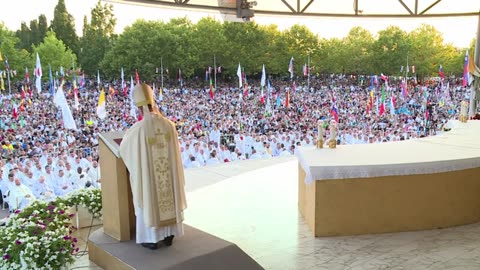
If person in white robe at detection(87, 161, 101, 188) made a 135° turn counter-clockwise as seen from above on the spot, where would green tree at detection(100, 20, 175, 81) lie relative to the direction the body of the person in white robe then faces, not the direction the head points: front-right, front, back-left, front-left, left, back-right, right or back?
front

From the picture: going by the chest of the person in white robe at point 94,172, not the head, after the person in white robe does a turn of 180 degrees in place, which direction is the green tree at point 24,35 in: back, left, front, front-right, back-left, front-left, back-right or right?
front-right

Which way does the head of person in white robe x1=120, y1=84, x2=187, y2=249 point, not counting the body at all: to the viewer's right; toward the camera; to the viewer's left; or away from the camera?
away from the camera

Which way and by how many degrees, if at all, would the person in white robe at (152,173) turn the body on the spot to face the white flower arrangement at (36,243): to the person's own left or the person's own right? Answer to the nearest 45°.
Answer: approximately 45° to the person's own left

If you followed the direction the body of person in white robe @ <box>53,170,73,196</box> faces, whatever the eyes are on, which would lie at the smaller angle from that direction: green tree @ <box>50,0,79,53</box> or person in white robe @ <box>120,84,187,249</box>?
the person in white robe

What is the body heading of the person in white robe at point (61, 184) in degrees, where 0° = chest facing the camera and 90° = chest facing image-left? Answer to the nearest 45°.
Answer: approximately 315°

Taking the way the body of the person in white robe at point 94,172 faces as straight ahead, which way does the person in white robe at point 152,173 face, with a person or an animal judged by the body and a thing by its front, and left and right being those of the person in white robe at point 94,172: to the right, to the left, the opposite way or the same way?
the opposite way

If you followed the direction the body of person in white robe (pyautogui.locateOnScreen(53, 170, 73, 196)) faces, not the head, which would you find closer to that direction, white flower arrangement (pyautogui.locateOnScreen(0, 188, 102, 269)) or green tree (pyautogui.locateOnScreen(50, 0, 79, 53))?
the white flower arrangement
